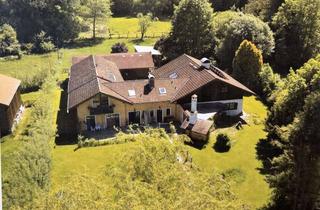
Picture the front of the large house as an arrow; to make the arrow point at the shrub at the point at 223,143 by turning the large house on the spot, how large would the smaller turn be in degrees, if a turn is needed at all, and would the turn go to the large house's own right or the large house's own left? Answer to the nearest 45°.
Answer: approximately 45° to the large house's own left

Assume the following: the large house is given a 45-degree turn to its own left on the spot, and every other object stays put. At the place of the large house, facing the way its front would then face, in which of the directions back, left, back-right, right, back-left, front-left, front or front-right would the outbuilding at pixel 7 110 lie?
back-right

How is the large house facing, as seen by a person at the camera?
facing the viewer

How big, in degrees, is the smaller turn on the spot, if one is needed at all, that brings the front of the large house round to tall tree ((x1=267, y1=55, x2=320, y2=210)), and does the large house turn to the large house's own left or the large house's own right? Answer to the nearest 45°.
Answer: approximately 45° to the large house's own left

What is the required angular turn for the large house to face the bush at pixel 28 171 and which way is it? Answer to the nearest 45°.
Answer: approximately 45° to its right

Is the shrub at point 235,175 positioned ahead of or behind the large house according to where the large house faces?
ahead
